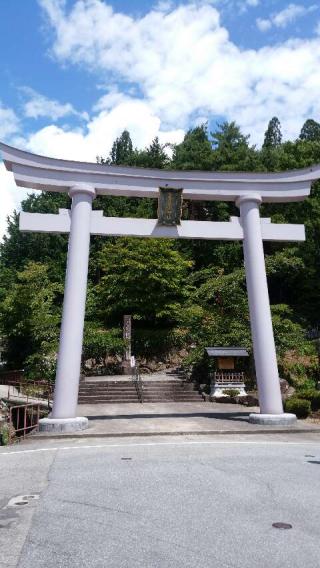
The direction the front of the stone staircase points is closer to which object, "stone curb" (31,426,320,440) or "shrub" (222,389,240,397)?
the stone curb

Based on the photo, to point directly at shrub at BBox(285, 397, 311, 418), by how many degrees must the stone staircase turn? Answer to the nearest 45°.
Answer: approximately 45° to its left

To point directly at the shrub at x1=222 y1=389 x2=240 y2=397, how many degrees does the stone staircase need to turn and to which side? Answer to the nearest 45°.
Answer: approximately 90° to its left

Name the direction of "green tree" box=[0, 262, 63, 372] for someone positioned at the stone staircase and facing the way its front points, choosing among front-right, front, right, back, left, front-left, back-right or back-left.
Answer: back-right
